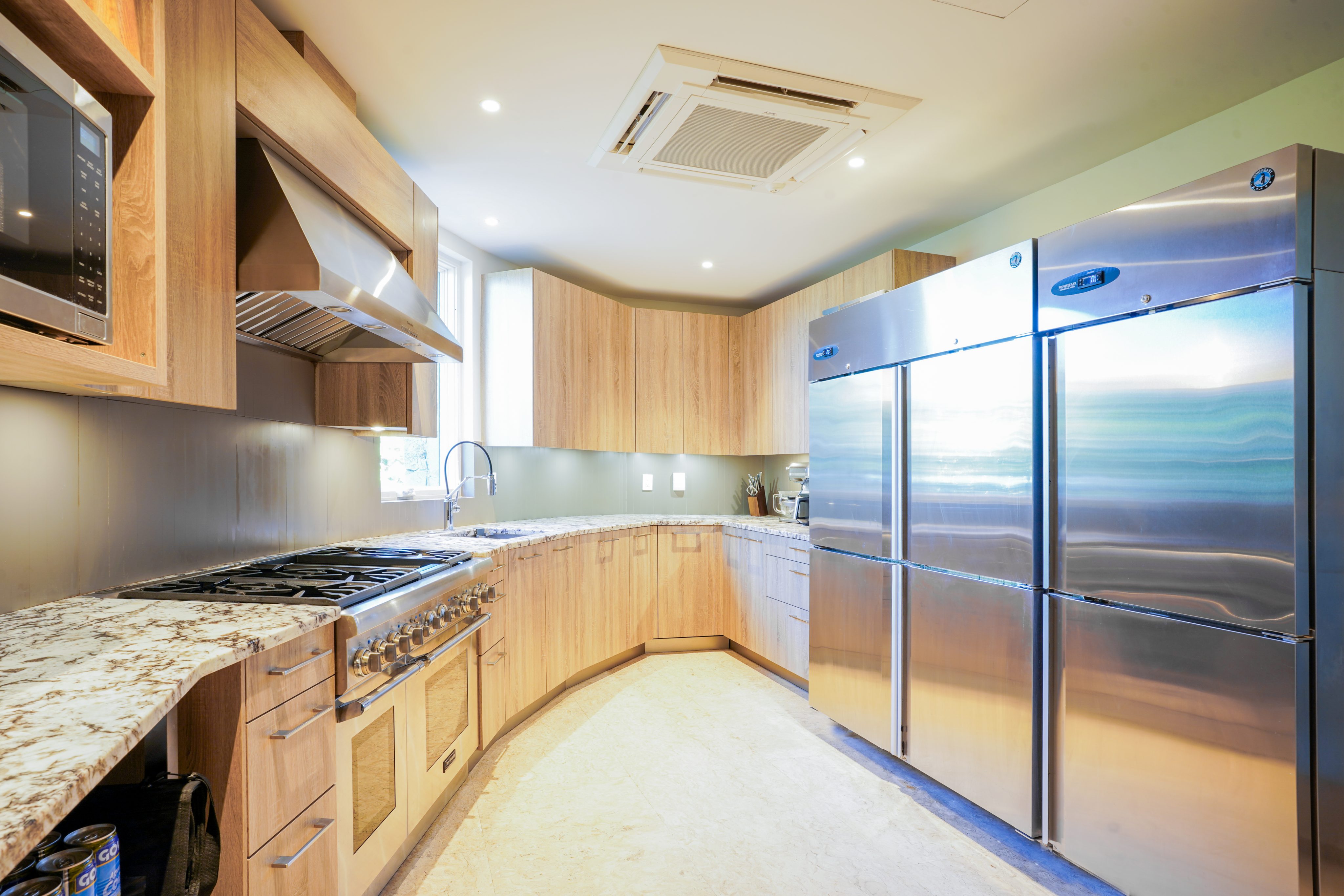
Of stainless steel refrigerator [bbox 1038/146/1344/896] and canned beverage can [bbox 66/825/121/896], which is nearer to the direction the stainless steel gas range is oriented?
the stainless steel refrigerator

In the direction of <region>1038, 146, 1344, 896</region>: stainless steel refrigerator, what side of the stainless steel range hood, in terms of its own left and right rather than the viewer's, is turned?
front

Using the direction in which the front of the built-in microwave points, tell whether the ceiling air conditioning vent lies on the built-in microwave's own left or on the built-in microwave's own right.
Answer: on the built-in microwave's own left

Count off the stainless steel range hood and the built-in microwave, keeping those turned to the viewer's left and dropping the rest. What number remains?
0

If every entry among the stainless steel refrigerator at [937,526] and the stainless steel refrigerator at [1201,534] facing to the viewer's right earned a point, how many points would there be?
0

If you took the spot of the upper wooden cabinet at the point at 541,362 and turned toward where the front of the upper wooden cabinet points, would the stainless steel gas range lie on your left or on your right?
on your right

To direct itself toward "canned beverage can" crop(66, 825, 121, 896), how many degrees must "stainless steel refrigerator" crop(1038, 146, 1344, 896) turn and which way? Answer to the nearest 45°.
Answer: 0° — it already faces it

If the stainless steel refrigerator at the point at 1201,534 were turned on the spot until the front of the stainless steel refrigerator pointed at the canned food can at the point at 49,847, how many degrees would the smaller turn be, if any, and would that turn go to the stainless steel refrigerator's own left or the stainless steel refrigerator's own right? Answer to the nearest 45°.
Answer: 0° — it already faces it

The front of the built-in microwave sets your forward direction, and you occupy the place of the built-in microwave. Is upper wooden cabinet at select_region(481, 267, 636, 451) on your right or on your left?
on your left

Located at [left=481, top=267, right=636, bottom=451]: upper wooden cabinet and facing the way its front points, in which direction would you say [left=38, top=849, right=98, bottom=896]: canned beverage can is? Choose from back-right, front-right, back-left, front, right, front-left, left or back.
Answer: front-right

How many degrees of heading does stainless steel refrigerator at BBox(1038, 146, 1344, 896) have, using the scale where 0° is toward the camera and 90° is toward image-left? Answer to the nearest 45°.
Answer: approximately 45°

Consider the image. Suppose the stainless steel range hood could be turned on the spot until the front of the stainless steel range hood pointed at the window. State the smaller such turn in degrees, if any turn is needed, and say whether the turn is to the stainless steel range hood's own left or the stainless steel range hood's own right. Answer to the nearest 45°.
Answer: approximately 135° to the stainless steel range hood's own left

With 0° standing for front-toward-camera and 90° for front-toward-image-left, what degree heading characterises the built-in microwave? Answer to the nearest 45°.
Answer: approximately 315°
